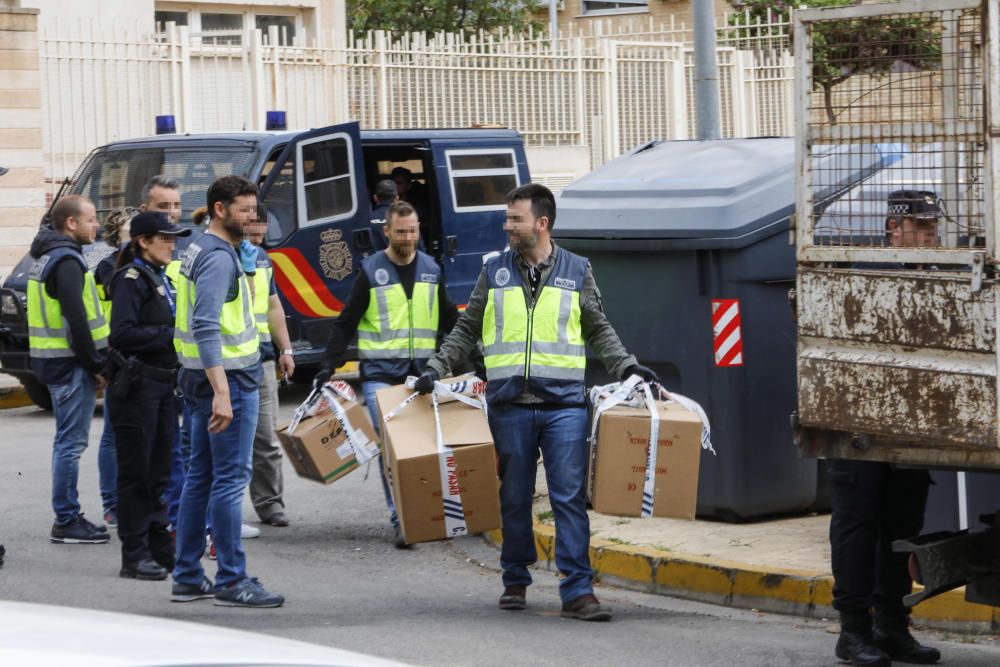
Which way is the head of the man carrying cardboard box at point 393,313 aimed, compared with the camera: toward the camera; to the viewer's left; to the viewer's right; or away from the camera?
toward the camera

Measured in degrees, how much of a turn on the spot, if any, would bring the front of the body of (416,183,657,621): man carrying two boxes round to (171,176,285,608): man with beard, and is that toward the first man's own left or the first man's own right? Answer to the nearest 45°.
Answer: approximately 90° to the first man's own right

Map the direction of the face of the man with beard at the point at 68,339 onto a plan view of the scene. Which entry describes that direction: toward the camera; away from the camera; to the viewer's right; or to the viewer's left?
to the viewer's right

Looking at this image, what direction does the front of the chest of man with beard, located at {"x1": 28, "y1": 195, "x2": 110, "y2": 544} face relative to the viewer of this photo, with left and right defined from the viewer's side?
facing to the right of the viewer

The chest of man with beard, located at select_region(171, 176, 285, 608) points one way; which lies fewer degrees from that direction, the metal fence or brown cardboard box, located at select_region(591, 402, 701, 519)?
the brown cardboard box

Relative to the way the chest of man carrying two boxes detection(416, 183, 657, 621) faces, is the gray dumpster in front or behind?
behind

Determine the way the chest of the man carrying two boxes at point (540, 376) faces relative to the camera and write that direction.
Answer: toward the camera

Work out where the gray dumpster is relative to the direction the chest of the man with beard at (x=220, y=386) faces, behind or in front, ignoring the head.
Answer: in front

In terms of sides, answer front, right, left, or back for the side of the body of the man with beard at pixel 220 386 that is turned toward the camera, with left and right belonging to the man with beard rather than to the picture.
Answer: right

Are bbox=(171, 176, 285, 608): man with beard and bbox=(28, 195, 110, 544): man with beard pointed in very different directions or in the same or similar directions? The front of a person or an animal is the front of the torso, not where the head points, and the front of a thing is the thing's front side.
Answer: same or similar directions
